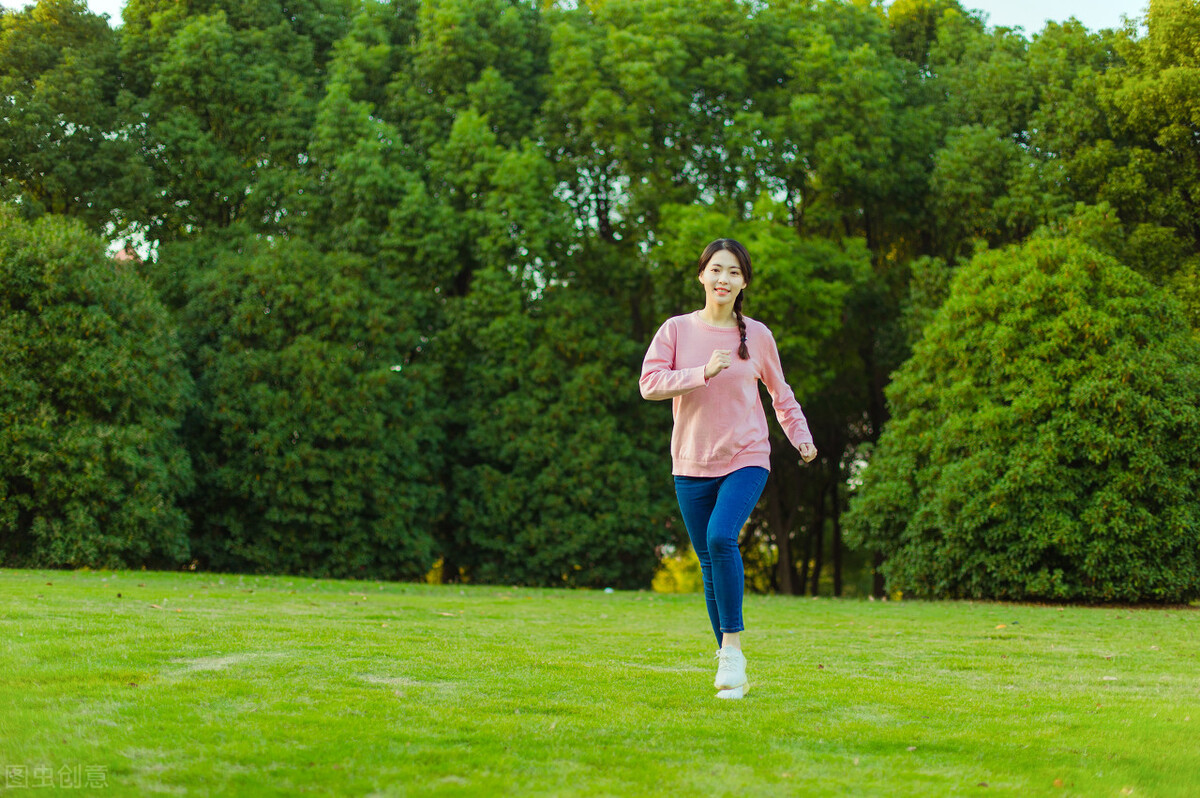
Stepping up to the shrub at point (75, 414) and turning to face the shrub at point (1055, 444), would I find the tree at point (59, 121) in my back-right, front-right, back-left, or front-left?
back-left

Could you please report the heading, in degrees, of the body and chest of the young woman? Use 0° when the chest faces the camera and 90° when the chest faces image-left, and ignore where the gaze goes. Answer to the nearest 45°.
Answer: approximately 0°

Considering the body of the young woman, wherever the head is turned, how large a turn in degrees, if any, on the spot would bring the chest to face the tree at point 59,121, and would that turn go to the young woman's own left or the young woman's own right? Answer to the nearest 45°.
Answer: approximately 135° to the young woman's own right

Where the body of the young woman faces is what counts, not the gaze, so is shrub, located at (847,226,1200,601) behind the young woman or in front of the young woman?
behind

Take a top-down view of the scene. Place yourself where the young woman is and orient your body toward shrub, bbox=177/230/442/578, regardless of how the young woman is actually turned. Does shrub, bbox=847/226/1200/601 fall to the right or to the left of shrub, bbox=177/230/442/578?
right

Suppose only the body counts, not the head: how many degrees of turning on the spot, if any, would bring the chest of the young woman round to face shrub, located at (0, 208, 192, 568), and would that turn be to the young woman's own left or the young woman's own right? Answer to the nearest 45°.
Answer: approximately 135° to the young woman's own right
